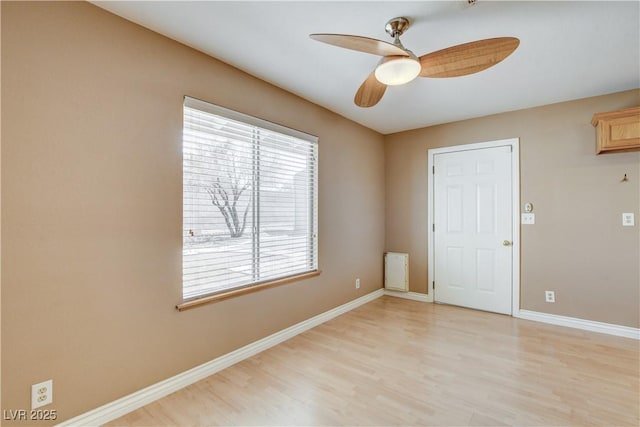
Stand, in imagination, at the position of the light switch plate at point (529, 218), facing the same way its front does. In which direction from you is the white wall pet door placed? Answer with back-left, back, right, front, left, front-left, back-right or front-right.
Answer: right

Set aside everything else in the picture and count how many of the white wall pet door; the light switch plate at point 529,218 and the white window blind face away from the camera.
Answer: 0

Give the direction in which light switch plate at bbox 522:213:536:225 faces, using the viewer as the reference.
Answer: facing the viewer

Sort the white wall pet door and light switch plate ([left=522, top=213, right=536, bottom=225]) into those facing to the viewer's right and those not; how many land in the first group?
0

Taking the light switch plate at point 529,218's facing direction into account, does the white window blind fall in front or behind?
in front

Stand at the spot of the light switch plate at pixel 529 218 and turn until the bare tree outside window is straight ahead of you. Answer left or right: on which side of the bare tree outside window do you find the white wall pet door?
right

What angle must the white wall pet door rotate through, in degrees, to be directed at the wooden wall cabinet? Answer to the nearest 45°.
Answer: approximately 90° to its left

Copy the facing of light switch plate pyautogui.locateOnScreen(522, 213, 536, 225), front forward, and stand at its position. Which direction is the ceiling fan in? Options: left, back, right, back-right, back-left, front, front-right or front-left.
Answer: front

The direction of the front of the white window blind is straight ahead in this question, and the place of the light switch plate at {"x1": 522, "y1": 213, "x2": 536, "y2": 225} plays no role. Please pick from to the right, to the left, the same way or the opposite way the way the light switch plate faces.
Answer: to the right

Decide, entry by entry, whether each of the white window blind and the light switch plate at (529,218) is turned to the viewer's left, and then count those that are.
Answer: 0

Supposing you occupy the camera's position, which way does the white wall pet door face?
facing the viewer and to the left of the viewer

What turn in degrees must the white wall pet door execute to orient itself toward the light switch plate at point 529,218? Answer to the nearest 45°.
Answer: approximately 135° to its left

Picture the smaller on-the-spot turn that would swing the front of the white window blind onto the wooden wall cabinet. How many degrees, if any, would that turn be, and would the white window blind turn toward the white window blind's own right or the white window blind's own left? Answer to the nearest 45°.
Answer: approximately 45° to the white window blind's own left

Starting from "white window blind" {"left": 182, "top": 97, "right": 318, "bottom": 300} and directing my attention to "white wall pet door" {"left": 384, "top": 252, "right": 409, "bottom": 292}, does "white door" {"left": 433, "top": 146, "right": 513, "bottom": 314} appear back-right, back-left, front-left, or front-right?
front-right

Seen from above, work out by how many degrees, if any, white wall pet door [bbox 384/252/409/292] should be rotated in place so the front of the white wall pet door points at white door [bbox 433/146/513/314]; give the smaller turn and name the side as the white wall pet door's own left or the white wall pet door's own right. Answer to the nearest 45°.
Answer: approximately 135° to the white wall pet door's own left

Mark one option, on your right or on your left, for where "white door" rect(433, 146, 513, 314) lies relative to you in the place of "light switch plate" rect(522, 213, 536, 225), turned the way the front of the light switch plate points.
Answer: on your right

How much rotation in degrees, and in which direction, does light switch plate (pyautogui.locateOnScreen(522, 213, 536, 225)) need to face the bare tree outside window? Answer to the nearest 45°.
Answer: approximately 45° to its right

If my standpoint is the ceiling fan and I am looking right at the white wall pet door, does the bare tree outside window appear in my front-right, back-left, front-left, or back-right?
front-left

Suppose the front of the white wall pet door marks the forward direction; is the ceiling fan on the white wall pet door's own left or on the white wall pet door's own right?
on the white wall pet door's own left
